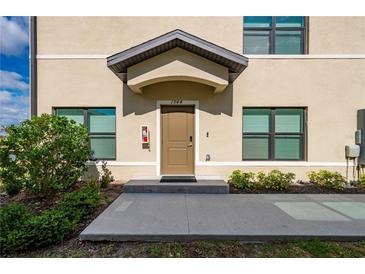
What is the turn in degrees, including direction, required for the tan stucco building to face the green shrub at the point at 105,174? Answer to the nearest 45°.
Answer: approximately 90° to its right

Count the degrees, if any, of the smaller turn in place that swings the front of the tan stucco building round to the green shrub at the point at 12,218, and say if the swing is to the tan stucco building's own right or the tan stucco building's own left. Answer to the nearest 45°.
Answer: approximately 45° to the tan stucco building's own right

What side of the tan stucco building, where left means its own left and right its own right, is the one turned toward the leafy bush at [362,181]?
left

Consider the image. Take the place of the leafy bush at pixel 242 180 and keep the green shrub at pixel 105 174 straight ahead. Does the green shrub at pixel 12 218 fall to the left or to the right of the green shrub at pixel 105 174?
left

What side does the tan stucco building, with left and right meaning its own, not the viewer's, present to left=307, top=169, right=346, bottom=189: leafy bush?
left

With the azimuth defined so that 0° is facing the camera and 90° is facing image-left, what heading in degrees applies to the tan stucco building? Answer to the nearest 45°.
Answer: approximately 0°

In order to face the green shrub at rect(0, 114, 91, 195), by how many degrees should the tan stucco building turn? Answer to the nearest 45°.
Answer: approximately 45° to its right
